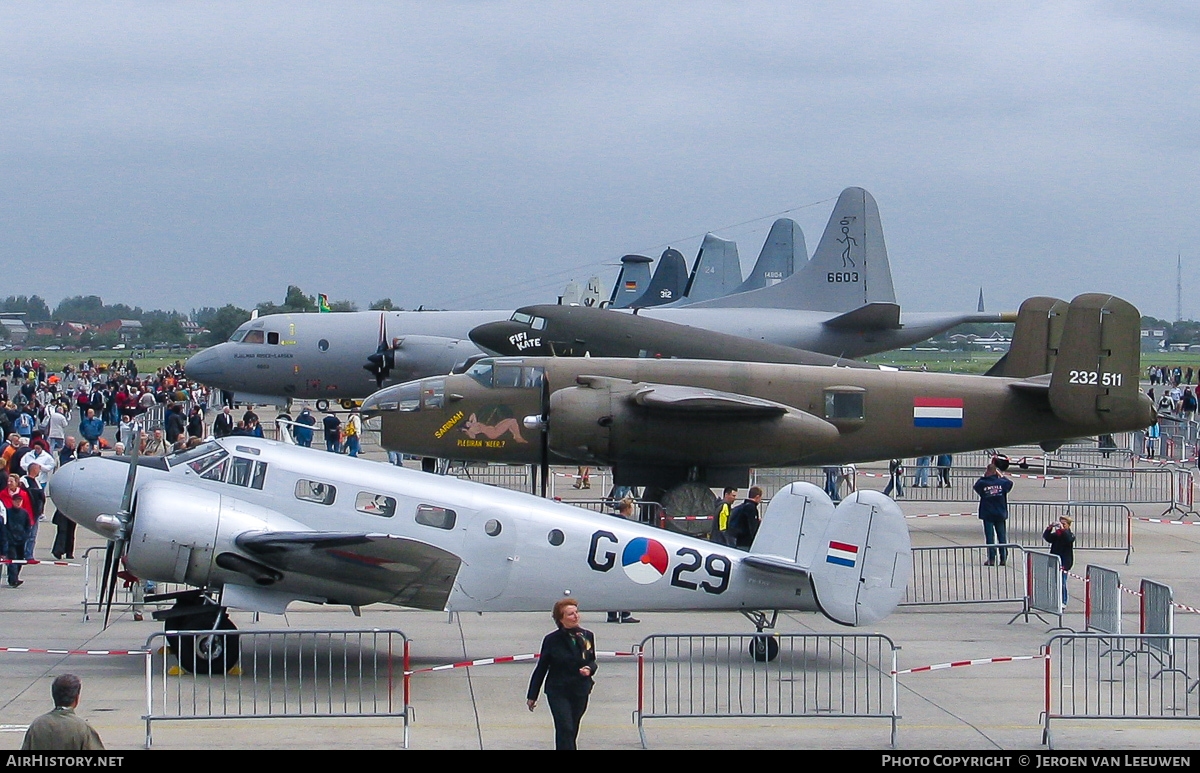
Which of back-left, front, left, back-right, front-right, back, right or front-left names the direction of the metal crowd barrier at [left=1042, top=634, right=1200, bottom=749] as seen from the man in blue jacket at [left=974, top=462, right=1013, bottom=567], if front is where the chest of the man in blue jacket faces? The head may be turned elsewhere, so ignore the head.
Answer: back

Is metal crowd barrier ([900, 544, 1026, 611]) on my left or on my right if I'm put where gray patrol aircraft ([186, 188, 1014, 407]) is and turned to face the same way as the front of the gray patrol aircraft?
on my left

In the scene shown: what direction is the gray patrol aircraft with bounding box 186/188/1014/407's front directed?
to the viewer's left

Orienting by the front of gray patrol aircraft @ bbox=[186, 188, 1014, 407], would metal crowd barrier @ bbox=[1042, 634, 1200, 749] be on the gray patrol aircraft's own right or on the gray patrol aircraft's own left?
on the gray patrol aircraft's own left

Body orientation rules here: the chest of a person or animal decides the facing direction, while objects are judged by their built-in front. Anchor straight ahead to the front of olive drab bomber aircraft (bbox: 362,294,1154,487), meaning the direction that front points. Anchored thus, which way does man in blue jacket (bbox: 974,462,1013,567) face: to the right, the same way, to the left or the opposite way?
to the right

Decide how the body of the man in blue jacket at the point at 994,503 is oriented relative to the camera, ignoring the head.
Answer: away from the camera

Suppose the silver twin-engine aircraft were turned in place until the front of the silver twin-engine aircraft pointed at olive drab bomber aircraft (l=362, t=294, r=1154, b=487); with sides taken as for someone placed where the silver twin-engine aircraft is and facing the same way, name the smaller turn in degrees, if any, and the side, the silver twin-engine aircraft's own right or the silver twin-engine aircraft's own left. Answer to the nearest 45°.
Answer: approximately 135° to the silver twin-engine aircraft's own right

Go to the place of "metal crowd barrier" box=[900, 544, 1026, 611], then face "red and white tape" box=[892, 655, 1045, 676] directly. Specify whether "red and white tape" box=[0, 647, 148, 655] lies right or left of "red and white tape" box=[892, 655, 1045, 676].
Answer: right

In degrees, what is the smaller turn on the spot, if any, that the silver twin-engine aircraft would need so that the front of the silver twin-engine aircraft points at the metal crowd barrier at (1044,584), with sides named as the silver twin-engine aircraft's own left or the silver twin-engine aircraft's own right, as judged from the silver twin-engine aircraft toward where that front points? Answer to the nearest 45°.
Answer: approximately 180°

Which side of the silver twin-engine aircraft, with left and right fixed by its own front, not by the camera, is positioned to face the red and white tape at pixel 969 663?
back

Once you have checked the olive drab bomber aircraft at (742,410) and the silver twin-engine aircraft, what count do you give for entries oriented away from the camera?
0

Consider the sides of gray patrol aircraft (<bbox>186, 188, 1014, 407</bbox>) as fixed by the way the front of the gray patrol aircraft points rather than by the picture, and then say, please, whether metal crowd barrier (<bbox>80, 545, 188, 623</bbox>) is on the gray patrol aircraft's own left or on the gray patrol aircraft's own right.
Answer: on the gray patrol aircraft's own left

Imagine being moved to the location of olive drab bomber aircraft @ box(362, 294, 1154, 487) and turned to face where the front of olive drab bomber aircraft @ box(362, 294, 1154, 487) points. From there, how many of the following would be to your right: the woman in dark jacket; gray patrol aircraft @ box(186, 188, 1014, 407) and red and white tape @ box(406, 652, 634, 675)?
1

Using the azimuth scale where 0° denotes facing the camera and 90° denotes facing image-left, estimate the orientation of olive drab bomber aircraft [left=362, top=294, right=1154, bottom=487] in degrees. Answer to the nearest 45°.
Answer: approximately 90°

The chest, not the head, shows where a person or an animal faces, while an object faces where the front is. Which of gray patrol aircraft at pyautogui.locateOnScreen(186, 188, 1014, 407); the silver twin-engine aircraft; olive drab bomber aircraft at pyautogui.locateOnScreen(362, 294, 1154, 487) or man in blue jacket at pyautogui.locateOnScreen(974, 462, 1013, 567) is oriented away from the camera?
the man in blue jacket

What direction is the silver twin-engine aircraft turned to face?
to the viewer's left

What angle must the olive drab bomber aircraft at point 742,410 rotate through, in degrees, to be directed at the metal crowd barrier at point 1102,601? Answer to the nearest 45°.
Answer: approximately 135° to its left

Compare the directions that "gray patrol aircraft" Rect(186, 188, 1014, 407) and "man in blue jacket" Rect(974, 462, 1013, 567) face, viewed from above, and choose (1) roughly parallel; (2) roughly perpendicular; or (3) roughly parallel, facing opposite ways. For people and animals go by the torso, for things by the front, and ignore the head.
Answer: roughly perpendicular
